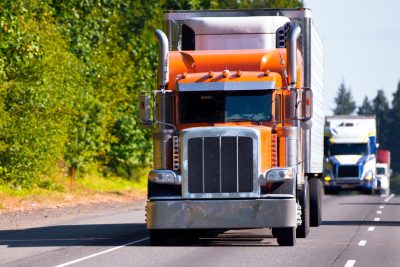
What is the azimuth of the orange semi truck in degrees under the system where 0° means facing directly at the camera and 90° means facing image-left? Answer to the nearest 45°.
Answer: approximately 0°
